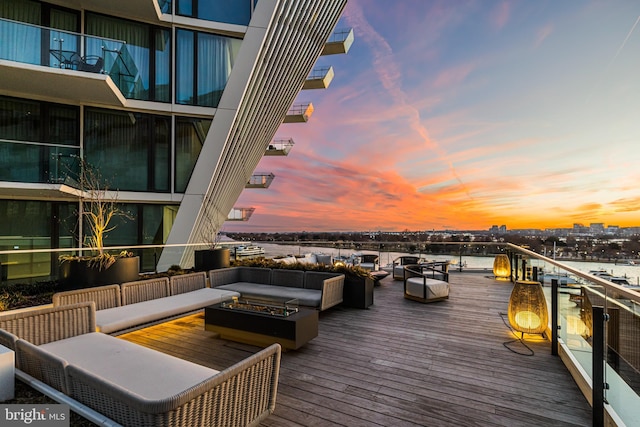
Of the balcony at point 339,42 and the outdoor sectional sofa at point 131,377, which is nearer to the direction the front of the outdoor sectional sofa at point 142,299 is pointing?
the outdoor sectional sofa

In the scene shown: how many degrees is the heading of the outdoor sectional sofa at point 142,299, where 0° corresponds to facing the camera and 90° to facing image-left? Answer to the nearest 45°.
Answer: approximately 315°

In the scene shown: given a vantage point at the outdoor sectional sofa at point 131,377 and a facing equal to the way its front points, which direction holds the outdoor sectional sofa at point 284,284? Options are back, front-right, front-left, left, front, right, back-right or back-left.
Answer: front

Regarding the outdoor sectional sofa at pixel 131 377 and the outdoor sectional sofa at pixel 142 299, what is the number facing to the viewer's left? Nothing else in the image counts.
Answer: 0

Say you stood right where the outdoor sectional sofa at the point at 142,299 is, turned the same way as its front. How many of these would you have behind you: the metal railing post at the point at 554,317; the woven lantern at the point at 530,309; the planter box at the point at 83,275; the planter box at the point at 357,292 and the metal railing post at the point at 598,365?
1

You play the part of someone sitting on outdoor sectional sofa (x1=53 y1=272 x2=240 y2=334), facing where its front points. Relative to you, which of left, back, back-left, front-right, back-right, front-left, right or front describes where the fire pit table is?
front

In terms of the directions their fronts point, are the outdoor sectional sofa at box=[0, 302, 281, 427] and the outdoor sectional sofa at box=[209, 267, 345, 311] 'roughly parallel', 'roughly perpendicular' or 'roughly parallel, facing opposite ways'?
roughly parallel, facing opposite ways

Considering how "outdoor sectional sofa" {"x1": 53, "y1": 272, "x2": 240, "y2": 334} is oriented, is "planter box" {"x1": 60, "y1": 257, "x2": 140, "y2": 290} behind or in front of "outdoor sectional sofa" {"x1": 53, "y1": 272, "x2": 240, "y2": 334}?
behind

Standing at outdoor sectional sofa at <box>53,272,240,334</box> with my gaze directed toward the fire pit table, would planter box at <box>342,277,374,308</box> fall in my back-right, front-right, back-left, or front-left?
front-left

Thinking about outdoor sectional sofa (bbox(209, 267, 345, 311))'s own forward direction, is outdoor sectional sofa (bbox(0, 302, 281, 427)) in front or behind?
in front

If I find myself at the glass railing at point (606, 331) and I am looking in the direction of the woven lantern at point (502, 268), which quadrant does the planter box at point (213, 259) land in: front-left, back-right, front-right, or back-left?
front-left

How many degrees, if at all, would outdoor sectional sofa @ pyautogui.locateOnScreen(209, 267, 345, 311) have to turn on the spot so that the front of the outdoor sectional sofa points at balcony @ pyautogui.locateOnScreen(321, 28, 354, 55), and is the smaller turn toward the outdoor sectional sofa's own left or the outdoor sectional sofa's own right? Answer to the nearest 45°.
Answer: approximately 135° to the outdoor sectional sofa's own right

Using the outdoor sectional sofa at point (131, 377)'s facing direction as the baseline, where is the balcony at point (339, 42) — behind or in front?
in front

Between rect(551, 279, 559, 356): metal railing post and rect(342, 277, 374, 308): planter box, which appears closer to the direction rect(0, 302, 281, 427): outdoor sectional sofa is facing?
the planter box

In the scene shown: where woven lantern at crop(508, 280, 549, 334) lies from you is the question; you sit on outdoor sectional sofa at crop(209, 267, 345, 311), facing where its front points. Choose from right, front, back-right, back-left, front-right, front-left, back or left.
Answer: left

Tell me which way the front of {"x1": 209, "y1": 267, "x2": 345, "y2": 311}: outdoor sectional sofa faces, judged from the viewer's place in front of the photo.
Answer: facing the viewer and to the left of the viewer

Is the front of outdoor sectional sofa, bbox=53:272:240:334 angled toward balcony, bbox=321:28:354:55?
no

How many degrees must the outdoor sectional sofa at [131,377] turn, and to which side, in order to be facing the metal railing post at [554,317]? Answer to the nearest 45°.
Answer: approximately 45° to its right

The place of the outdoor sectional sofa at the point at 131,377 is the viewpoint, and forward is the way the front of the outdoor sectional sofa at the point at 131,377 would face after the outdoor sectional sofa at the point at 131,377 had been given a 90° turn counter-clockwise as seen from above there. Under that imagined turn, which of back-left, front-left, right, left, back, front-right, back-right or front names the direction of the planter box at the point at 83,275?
front-right

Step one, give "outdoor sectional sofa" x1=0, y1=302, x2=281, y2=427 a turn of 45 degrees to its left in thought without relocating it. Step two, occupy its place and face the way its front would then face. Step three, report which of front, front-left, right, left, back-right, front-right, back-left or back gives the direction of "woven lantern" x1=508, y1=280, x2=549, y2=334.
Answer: right
